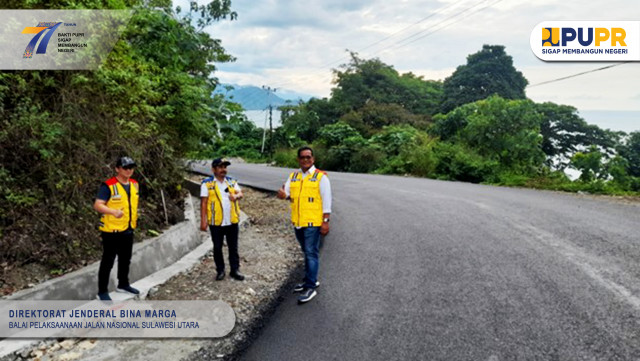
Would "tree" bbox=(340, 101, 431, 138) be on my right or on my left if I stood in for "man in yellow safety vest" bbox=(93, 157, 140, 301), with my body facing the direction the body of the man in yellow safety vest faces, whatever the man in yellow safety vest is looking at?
on my left

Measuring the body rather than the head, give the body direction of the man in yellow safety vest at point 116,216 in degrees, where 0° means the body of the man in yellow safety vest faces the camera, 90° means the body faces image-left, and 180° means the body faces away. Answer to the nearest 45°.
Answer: approximately 315°

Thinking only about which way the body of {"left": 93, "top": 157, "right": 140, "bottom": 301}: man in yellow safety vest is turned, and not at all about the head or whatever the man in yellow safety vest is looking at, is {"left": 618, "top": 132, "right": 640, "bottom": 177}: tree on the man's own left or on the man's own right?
on the man's own left

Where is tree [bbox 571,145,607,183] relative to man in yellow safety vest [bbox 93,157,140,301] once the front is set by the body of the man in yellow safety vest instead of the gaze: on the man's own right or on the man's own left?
on the man's own left

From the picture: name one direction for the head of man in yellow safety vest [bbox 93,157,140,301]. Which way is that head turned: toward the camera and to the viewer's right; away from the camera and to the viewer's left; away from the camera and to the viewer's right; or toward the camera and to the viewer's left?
toward the camera and to the viewer's right

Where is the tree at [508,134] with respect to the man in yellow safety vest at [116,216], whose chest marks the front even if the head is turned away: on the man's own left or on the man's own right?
on the man's own left
